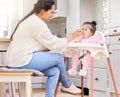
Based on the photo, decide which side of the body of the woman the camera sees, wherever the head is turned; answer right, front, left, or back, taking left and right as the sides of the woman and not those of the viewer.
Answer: right

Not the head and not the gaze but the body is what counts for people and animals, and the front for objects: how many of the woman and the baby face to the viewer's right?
1

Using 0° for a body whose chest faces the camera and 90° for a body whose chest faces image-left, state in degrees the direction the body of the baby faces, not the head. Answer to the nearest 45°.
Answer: approximately 45°

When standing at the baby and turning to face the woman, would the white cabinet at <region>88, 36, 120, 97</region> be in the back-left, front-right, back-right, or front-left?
back-right

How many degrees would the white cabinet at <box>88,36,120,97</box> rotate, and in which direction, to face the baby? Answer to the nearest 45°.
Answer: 0° — it already faces them

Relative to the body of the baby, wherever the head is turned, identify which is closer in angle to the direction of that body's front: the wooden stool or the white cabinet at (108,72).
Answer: the wooden stool

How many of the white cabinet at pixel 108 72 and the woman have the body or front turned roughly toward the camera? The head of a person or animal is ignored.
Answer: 1

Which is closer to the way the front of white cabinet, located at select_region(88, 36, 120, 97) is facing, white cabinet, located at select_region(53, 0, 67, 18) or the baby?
the baby

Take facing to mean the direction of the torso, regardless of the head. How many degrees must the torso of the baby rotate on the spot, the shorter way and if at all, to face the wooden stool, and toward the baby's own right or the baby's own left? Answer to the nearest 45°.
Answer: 0° — they already face it

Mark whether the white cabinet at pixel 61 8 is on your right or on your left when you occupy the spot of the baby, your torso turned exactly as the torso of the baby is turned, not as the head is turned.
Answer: on your right

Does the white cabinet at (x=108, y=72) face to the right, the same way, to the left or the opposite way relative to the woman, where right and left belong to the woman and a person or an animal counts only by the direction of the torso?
to the right
